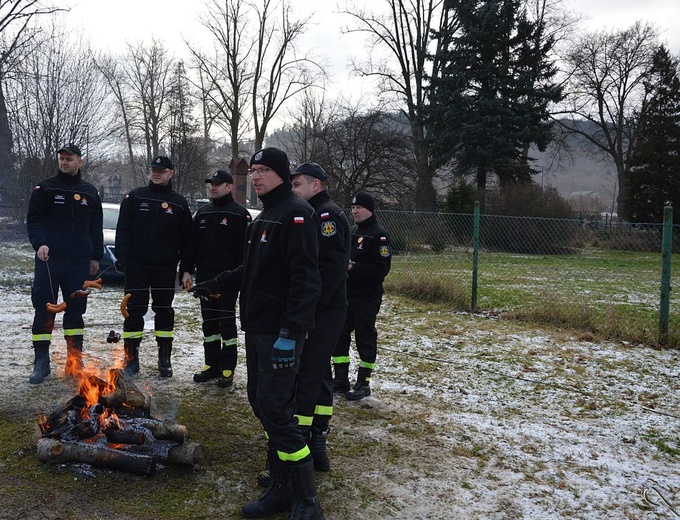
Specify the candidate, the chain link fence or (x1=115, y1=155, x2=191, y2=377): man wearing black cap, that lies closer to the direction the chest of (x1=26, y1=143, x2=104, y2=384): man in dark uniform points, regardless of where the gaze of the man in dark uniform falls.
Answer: the man wearing black cap

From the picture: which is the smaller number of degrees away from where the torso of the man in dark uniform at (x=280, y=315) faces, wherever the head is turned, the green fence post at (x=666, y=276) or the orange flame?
the orange flame

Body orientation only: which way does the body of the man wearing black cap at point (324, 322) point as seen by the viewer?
to the viewer's left

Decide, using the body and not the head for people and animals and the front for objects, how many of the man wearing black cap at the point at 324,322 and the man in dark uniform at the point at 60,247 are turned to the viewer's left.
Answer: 1

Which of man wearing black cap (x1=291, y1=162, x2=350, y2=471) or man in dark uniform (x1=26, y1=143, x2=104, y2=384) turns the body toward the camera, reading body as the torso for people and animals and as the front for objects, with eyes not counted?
the man in dark uniform

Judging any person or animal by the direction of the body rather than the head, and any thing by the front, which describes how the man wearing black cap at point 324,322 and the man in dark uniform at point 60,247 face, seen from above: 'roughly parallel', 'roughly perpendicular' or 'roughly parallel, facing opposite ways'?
roughly perpendicular

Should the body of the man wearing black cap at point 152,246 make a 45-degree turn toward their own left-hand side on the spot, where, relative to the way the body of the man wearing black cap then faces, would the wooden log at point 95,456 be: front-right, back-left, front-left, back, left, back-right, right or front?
front-right

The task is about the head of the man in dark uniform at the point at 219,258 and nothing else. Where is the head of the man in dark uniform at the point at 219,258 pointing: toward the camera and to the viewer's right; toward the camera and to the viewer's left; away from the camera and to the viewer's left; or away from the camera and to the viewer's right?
toward the camera and to the viewer's left

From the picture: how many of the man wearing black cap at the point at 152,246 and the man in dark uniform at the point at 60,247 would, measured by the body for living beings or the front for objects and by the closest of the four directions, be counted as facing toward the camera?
2

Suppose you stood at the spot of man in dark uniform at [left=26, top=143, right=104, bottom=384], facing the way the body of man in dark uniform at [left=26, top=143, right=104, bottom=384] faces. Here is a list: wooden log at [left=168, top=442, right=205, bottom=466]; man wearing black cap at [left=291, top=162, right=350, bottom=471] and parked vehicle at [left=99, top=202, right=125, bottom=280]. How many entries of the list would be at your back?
1

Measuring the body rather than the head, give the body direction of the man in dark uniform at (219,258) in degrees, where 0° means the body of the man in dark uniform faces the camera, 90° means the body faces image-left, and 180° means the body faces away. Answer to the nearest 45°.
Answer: approximately 45°

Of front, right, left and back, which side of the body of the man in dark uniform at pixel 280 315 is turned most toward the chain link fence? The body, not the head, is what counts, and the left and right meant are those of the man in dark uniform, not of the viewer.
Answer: back

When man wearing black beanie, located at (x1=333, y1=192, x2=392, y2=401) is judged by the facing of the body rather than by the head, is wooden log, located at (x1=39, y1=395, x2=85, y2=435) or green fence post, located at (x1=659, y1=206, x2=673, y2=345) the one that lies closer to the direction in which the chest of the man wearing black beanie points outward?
the wooden log

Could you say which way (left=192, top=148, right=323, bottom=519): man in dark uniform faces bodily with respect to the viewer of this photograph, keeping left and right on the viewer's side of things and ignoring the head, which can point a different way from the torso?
facing the viewer and to the left of the viewer

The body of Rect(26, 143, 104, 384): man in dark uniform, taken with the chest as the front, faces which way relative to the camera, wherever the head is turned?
toward the camera

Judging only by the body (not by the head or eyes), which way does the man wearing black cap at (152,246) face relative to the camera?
toward the camera

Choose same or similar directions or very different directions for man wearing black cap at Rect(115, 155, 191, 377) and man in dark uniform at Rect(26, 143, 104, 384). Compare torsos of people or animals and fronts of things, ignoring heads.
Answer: same or similar directions
